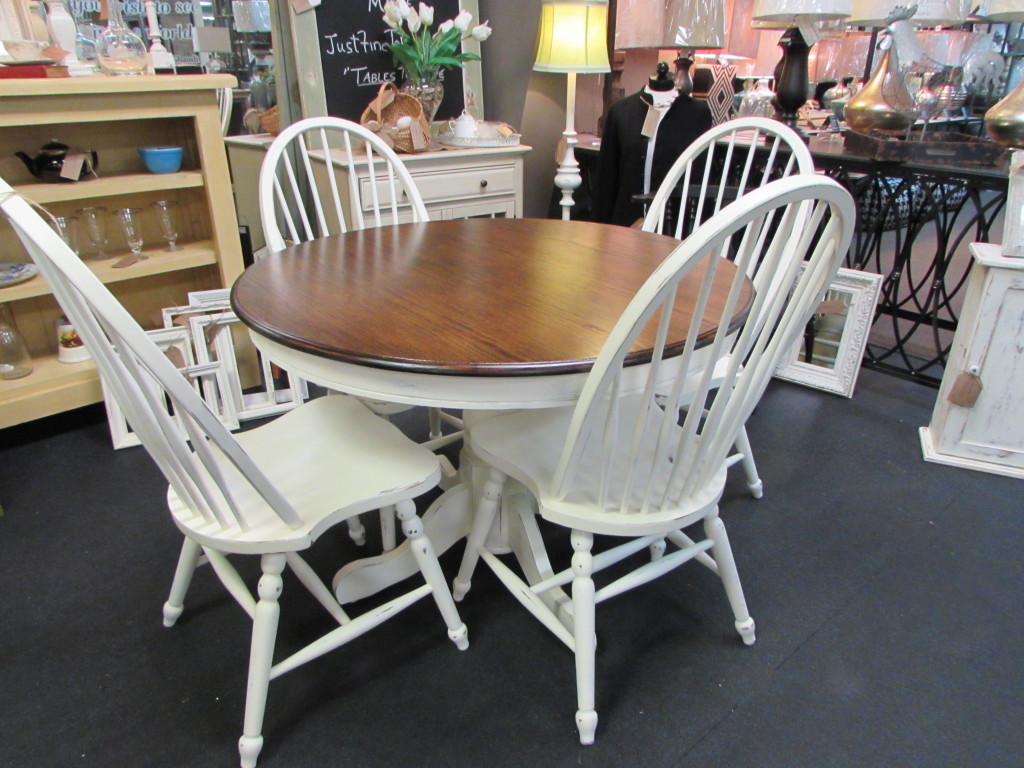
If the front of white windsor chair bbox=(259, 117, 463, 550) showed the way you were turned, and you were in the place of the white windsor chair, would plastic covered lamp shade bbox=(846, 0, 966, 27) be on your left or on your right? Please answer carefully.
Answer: on your left

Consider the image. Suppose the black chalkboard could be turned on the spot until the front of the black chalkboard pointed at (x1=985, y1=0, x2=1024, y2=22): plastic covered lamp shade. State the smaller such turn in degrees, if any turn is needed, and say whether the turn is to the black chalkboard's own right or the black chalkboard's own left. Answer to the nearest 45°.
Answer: approximately 90° to the black chalkboard's own left

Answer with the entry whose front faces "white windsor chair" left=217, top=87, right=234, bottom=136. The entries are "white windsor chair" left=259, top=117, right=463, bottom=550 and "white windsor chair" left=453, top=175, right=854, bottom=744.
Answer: "white windsor chair" left=453, top=175, right=854, bottom=744

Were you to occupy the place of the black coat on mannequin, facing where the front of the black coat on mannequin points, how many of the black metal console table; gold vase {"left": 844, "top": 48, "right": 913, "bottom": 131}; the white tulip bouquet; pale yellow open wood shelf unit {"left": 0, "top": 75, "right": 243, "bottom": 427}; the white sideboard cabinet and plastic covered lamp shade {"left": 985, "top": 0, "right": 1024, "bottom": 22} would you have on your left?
3

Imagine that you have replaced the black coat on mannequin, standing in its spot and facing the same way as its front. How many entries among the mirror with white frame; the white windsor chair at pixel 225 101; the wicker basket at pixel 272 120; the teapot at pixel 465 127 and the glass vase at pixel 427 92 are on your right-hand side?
4

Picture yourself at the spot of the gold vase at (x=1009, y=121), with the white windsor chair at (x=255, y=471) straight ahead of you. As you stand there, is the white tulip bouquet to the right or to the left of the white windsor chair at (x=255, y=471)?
right

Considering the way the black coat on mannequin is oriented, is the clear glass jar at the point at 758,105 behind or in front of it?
behind

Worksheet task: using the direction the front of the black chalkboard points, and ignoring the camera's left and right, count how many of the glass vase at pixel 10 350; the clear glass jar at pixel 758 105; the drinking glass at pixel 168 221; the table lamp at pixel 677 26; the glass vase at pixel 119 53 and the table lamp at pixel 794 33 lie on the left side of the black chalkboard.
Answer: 3

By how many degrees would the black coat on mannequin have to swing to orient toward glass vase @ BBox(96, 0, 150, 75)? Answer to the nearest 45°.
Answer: approximately 45° to its right

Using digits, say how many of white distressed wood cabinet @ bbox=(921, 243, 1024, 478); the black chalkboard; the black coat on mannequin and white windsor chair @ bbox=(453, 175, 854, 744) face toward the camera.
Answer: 3

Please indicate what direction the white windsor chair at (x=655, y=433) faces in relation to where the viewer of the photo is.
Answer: facing away from the viewer and to the left of the viewer

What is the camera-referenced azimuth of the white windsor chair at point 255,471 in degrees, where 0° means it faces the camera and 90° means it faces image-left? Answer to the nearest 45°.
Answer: approximately 225°

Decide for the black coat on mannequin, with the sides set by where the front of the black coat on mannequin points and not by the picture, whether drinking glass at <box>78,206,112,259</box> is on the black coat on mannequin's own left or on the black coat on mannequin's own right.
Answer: on the black coat on mannequin's own right

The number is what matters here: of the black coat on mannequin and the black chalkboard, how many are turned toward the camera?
2
